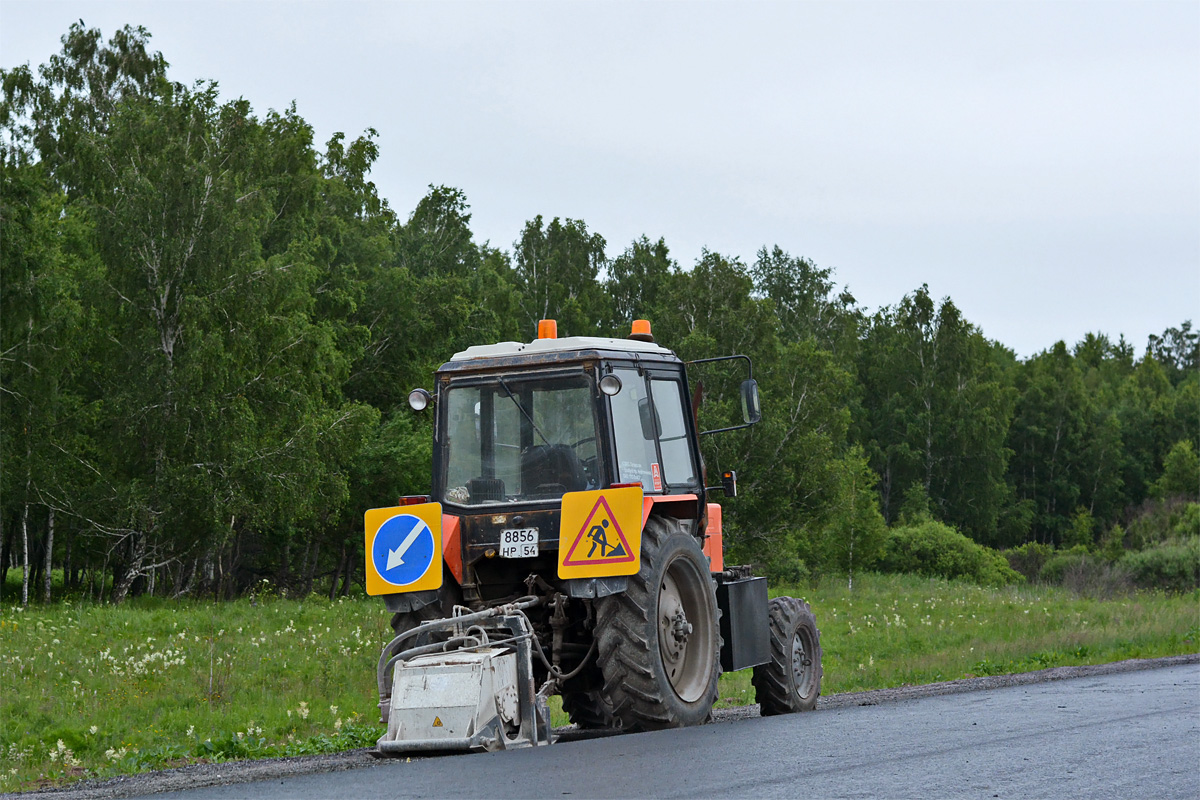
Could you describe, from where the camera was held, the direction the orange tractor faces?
facing away from the viewer and to the right of the viewer
